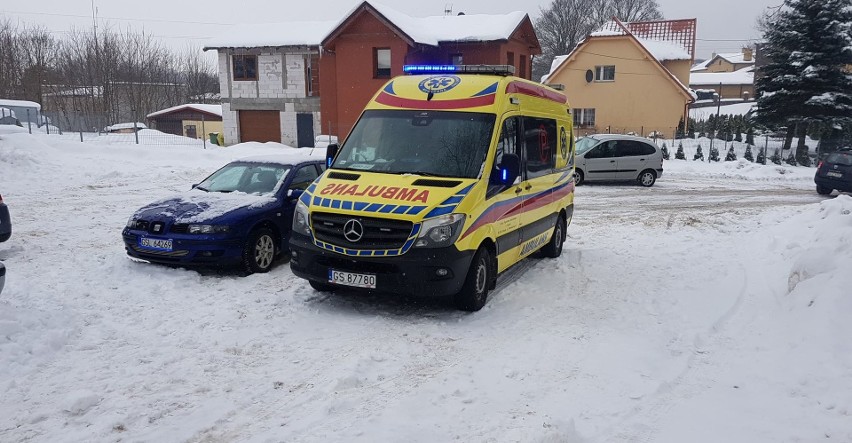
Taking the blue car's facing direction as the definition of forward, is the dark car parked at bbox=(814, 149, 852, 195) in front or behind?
behind

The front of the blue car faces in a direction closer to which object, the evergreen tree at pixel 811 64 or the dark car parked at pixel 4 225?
the dark car parked

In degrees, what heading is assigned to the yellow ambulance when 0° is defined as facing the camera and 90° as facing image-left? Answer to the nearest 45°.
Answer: approximately 45°

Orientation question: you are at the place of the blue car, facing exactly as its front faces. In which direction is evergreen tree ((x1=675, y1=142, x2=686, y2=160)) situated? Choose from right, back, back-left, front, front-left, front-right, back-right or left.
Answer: back

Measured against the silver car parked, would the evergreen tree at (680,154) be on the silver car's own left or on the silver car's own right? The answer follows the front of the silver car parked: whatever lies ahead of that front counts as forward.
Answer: on the silver car's own right

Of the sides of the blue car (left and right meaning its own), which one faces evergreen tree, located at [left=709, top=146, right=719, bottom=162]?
back

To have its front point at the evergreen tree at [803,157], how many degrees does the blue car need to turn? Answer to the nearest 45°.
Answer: approximately 180°

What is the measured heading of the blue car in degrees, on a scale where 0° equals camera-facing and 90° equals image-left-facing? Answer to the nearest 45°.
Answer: approximately 45°

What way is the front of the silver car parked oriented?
to the viewer's left

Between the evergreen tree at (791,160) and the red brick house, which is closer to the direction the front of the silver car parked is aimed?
the red brick house

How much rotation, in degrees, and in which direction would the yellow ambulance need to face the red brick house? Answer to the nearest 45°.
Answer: approximately 135° to its right

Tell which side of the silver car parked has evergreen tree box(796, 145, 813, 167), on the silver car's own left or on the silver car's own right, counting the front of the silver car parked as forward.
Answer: on the silver car's own right

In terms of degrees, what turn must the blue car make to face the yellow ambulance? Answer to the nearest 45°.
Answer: approximately 90° to its left

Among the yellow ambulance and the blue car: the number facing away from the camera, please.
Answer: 0

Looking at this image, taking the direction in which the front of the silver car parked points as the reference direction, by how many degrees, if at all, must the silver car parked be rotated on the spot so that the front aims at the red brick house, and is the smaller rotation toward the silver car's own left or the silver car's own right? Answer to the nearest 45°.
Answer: approximately 45° to the silver car's own right
